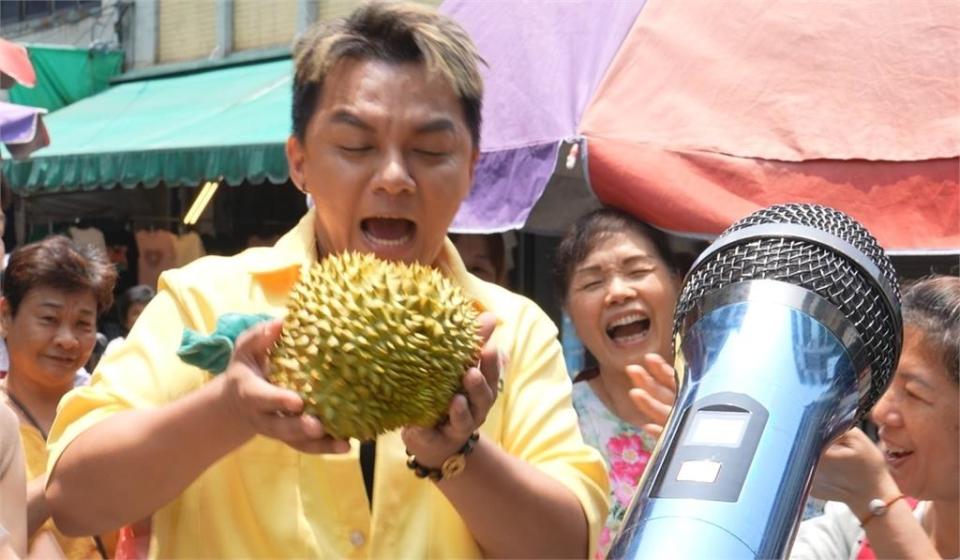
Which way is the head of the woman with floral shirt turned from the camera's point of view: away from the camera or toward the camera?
toward the camera

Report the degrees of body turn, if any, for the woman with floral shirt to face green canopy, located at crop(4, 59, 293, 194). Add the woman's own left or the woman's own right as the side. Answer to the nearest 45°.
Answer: approximately 135° to the woman's own right

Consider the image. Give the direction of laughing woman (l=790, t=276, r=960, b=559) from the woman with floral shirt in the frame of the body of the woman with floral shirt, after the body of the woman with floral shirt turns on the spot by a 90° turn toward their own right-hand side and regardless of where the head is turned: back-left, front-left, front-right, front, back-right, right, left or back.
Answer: back-left

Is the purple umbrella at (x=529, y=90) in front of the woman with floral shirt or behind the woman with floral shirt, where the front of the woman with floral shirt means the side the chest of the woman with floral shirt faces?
behind

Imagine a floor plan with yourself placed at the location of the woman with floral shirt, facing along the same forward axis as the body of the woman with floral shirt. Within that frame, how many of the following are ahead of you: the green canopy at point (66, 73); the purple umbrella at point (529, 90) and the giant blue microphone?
1

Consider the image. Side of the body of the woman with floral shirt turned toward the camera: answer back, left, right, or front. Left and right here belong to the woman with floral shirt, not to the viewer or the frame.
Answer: front

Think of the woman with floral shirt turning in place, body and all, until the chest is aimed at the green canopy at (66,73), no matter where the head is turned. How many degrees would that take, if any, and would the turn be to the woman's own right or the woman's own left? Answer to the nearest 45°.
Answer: approximately 135° to the woman's own right

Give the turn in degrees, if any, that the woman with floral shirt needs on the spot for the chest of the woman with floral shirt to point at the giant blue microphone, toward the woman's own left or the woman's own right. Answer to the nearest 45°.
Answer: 0° — they already face it

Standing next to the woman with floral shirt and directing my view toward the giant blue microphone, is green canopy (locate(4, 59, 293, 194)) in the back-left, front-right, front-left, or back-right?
back-right

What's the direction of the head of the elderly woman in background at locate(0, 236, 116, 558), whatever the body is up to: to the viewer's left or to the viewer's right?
to the viewer's right

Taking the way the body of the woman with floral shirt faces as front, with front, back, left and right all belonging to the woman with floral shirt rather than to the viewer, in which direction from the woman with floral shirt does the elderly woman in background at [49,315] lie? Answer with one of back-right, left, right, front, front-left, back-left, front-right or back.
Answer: right

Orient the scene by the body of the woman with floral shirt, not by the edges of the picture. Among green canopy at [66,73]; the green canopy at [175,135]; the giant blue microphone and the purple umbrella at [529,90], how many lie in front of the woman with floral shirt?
1

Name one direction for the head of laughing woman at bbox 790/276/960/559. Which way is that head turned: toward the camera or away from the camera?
toward the camera

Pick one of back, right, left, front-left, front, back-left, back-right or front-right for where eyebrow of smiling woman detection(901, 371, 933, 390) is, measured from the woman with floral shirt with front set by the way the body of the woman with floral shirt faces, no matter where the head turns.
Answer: front-left
